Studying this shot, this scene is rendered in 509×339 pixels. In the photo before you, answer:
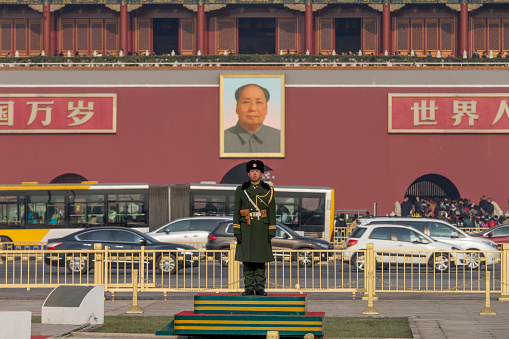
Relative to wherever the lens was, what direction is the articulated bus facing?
facing to the left of the viewer

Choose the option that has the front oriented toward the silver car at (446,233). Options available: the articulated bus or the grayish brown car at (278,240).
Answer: the grayish brown car

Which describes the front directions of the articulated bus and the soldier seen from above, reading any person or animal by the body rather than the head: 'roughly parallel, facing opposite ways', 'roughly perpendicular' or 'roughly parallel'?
roughly perpendicular

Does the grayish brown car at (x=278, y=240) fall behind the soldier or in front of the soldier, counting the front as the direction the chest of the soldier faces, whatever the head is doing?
behind

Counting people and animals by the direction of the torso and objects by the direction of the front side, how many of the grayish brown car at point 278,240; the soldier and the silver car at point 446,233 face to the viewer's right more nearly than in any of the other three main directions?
2

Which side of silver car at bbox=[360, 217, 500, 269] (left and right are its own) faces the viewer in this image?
right

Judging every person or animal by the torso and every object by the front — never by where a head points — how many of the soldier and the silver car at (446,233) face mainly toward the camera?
1

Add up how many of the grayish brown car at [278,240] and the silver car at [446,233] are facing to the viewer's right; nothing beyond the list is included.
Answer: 2

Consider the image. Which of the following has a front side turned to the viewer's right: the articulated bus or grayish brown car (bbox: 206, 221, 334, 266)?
the grayish brown car

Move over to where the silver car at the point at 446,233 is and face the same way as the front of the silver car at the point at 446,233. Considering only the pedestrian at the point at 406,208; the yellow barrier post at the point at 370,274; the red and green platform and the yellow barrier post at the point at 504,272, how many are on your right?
3

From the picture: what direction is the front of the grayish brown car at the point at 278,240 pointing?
to the viewer's right

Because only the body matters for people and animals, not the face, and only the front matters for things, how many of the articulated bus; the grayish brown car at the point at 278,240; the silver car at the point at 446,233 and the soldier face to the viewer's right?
2

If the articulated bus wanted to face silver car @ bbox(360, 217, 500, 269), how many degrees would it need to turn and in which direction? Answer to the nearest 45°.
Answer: approximately 135° to its left
